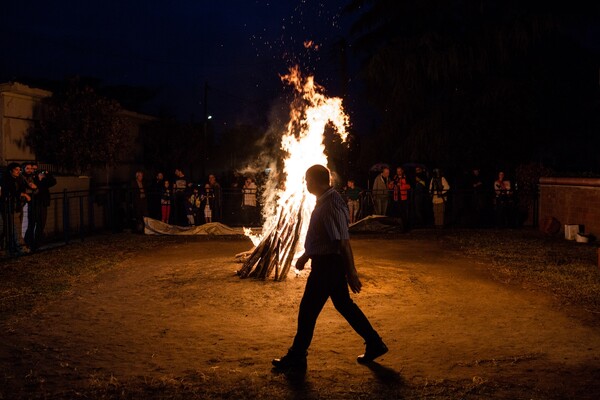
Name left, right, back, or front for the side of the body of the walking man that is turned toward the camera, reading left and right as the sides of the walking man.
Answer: left

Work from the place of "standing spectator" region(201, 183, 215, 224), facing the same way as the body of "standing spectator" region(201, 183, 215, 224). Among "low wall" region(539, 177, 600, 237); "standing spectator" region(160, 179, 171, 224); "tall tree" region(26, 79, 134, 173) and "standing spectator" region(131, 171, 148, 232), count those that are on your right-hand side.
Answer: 3

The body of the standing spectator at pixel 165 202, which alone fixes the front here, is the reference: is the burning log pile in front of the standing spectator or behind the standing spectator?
in front

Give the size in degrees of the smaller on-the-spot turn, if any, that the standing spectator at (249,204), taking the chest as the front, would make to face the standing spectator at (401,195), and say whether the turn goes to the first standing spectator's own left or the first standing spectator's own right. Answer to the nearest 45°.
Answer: approximately 90° to the first standing spectator's own left

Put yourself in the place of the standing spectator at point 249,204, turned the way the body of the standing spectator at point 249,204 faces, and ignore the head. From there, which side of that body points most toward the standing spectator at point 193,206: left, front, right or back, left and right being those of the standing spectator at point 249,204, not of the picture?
right

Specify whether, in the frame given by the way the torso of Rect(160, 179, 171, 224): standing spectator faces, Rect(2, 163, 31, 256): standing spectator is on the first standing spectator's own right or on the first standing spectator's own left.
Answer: on the first standing spectator's own right
